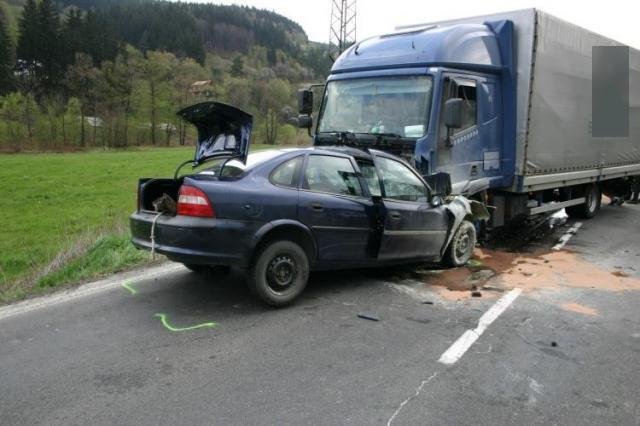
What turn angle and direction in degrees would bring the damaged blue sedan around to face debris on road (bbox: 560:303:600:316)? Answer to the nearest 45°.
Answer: approximately 45° to its right

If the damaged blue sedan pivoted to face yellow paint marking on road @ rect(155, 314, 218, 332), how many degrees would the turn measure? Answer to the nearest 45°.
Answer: approximately 180°

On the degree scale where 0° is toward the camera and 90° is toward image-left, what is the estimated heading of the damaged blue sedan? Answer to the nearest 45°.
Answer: approximately 225°
